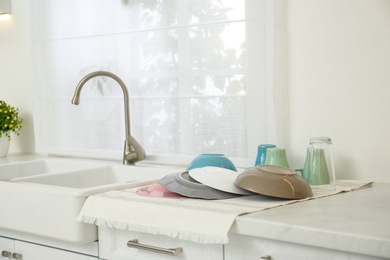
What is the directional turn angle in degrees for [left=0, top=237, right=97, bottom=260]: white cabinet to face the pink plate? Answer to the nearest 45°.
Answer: approximately 90° to its left

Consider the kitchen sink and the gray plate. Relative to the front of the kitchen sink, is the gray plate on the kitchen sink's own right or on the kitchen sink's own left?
on the kitchen sink's own left

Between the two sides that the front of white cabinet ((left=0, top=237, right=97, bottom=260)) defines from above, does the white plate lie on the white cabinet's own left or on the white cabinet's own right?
on the white cabinet's own left

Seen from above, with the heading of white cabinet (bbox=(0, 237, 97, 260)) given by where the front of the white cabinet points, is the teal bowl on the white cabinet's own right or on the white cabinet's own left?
on the white cabinet's own left

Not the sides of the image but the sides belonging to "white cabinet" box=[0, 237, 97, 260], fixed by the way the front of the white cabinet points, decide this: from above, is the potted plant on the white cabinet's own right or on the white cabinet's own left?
on the white cabinet's own right

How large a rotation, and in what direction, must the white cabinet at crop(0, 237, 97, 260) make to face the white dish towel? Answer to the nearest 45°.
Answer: approximately 90° to its left

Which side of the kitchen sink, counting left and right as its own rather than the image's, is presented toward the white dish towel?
left

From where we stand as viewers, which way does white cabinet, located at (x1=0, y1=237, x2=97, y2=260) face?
facing the viewer and to the left of the viewer

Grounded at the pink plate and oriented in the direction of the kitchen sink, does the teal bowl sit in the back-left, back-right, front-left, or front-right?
back-right
